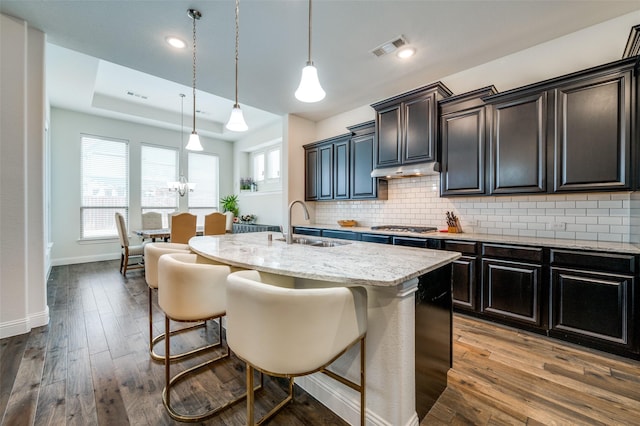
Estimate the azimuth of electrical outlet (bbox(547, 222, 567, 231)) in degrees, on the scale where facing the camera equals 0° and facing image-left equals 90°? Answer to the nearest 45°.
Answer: approximately 0°

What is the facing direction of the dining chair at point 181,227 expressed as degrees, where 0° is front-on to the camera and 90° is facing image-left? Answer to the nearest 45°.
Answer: approximately 180°

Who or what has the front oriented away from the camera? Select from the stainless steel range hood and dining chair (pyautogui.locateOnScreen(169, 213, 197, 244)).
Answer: the dining chair

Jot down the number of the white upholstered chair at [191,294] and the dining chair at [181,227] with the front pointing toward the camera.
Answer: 0

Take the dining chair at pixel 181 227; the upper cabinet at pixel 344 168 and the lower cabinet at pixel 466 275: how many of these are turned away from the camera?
1

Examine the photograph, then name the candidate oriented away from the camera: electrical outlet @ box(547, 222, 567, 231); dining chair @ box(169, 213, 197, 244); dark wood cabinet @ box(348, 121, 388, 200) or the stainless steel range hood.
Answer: the dining chair

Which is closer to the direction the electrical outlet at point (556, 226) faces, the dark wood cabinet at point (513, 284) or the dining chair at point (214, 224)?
the dark wood cabinet

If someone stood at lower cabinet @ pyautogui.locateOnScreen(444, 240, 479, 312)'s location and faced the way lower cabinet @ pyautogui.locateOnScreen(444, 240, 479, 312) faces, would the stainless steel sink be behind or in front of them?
in front

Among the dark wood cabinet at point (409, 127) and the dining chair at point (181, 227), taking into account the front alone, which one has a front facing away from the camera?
the dining chair

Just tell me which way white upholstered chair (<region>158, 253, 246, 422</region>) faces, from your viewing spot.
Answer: facing away from the viewer and to the right of the viewer

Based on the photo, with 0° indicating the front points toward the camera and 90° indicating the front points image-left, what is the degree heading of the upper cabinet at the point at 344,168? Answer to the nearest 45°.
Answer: approximately 45°
